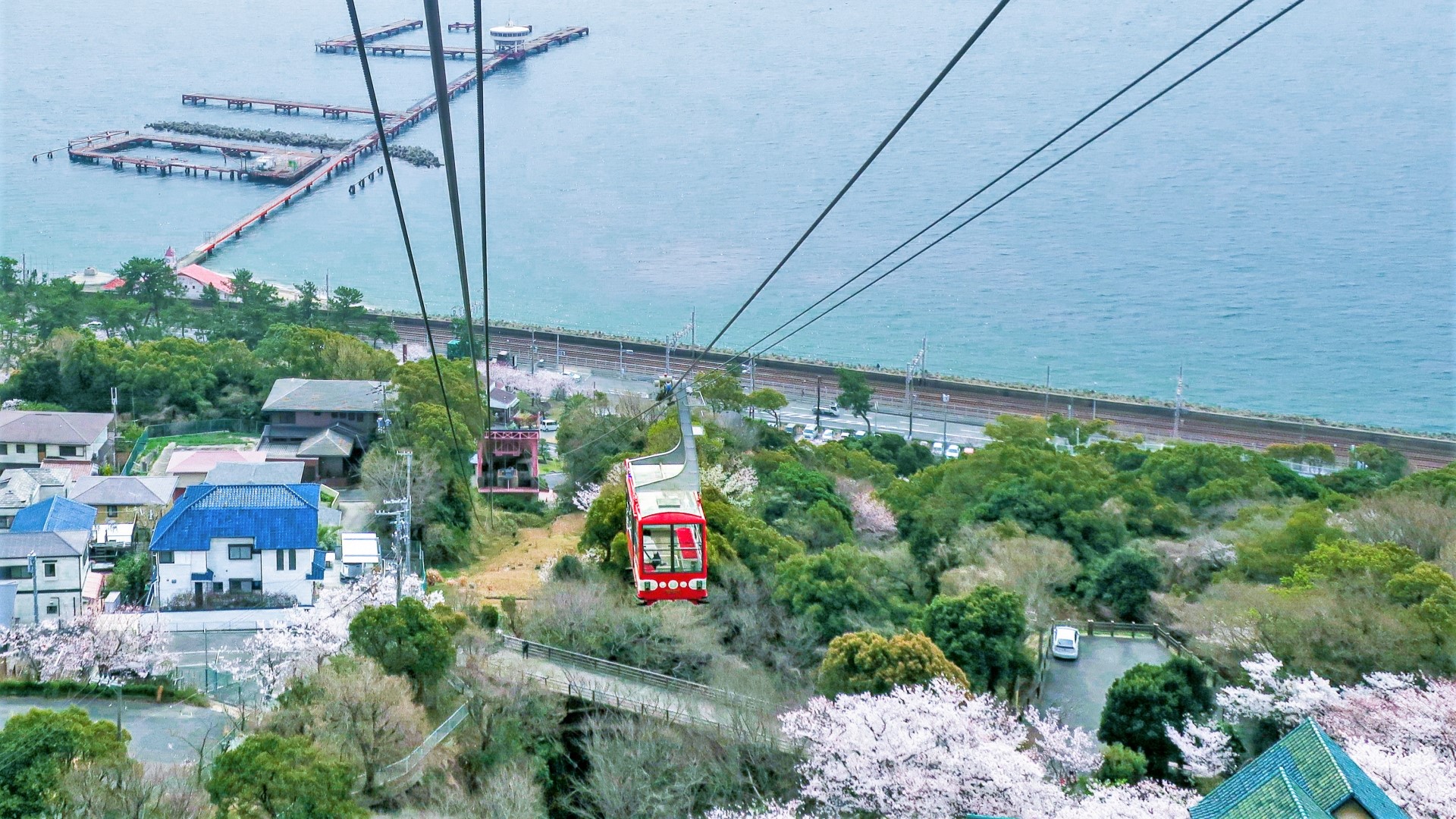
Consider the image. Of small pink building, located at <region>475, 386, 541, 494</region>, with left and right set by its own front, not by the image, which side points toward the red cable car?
front

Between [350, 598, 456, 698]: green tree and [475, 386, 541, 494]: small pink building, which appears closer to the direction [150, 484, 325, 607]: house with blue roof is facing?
the green tree

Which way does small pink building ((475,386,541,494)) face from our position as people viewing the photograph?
facing the viewer

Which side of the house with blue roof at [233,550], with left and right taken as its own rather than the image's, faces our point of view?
front

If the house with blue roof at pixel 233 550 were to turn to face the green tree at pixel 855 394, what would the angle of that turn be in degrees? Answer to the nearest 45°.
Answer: approximately 135° to its left

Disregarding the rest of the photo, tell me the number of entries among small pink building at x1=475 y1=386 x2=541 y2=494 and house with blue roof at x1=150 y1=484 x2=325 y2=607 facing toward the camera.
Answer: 2

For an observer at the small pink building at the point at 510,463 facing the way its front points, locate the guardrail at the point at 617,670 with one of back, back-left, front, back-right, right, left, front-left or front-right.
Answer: front

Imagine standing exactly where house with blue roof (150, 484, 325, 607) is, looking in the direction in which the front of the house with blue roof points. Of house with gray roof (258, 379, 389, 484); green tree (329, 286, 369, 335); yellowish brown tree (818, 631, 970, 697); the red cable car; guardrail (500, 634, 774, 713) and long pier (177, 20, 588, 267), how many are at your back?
3

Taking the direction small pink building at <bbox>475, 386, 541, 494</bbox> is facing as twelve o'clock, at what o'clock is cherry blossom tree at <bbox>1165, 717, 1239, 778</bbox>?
The cherry blossom tree is roughly at 11 o'clock from the small pink building.

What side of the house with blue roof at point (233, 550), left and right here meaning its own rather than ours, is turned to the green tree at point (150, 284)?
back

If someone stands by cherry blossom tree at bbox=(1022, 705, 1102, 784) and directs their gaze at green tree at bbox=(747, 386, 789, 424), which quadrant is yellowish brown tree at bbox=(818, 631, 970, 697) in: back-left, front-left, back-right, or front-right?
front-left

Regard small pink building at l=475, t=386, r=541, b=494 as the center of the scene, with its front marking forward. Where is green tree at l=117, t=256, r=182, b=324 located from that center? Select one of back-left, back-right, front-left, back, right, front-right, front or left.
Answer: back-right

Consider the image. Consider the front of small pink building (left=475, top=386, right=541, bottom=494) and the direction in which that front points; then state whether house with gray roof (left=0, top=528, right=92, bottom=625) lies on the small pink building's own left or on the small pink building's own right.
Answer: on the small pink building's own right

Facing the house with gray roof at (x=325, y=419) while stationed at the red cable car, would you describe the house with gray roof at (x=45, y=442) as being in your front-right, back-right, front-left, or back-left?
front-left
